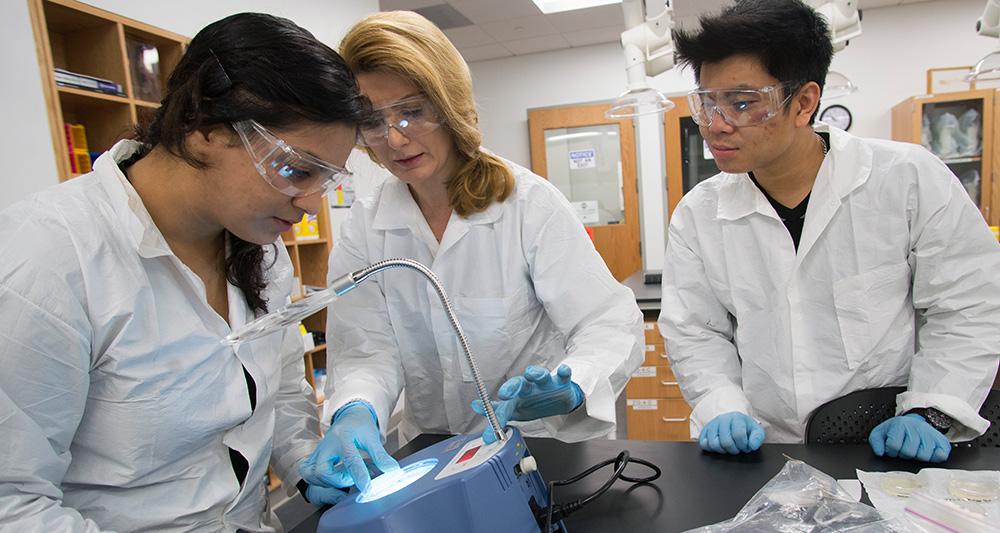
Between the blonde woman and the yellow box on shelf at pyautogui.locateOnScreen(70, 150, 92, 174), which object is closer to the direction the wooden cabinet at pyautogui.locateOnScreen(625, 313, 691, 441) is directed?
the blonde woman

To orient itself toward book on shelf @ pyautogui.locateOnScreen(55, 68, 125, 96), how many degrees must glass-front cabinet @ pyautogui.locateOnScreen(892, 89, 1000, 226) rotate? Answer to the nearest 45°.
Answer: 0° — it already faces it

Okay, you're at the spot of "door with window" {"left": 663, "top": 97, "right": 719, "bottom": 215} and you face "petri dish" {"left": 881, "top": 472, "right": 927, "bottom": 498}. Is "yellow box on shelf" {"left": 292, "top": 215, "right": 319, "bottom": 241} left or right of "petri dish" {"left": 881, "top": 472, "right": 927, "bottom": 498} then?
right

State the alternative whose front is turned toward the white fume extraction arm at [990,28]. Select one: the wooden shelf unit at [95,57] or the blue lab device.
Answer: the wooden shelf unit

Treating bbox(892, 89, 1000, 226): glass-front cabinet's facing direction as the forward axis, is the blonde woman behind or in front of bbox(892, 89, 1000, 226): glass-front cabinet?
in front

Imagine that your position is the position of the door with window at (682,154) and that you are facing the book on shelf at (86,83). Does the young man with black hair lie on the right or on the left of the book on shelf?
left

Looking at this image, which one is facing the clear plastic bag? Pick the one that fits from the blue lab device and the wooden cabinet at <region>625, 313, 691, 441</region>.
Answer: the wooden cabinet

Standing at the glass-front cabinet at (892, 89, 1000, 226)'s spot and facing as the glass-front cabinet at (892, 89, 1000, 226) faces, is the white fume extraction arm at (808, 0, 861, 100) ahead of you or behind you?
ahead

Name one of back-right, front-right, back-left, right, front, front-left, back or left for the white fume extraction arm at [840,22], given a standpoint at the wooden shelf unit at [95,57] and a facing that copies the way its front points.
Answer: front
